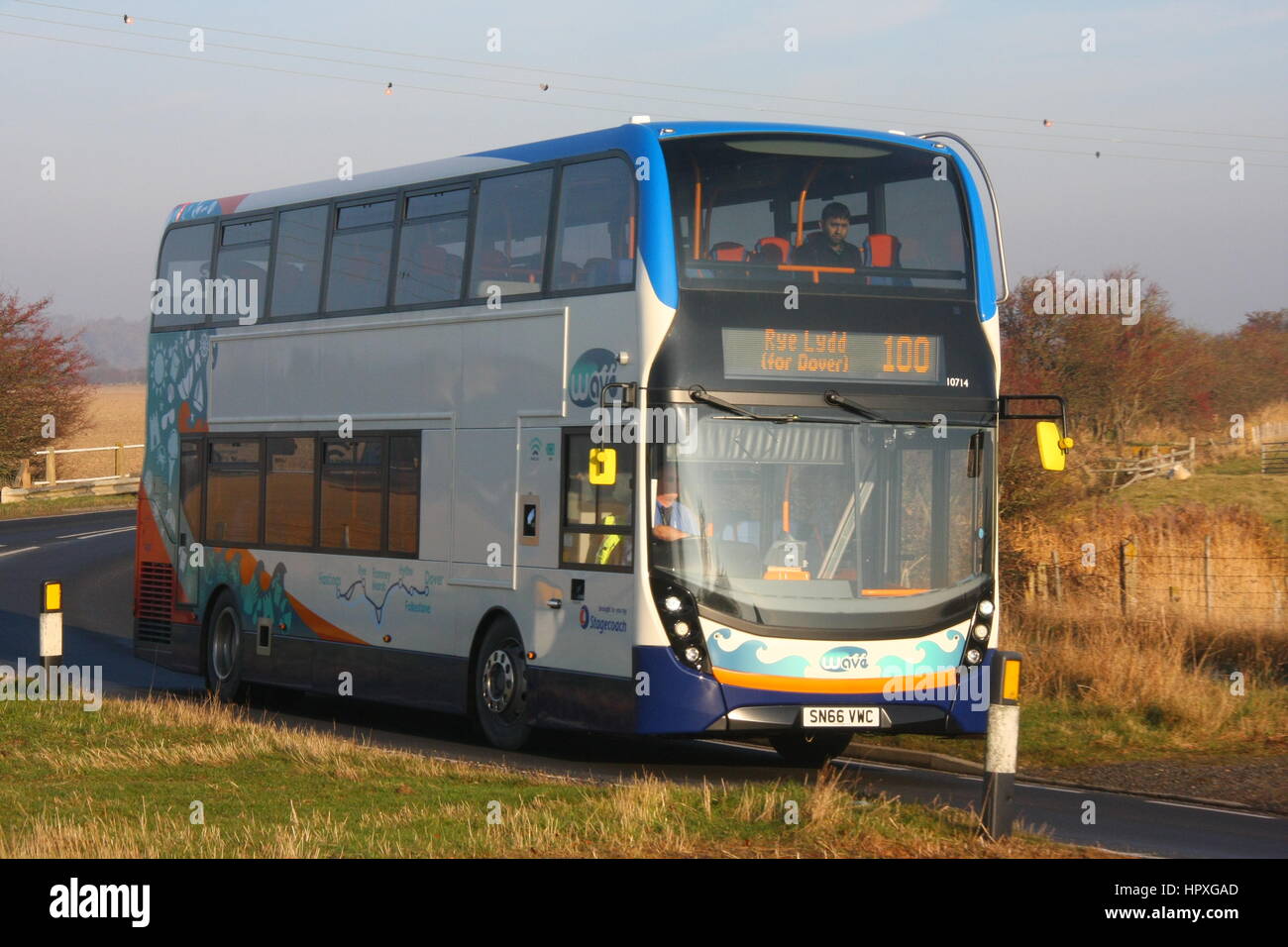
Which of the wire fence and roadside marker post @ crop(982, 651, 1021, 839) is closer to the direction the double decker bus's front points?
the roadside marker post

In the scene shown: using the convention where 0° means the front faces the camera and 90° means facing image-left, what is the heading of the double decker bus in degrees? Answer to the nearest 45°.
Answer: approximately 315°

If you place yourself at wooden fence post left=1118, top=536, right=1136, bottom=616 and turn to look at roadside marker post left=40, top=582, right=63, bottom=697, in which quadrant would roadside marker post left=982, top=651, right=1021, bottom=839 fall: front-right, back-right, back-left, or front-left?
front-left

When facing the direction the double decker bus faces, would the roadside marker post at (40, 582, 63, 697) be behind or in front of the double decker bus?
behind

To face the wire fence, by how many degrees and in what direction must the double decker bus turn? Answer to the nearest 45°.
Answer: approximately 90° to its left

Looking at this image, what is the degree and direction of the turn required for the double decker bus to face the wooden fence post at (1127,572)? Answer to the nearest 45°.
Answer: approximately 90° to its left

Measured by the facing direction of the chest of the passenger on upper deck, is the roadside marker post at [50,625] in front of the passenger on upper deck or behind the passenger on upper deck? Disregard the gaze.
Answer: behind

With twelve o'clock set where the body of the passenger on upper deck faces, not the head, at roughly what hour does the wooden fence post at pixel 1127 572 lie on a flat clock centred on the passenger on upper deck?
The wooden fence post is roughly at 8 o'clock from the passenger on upper deck.

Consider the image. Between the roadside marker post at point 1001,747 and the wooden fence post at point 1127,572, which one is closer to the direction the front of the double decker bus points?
the roadside marker post
